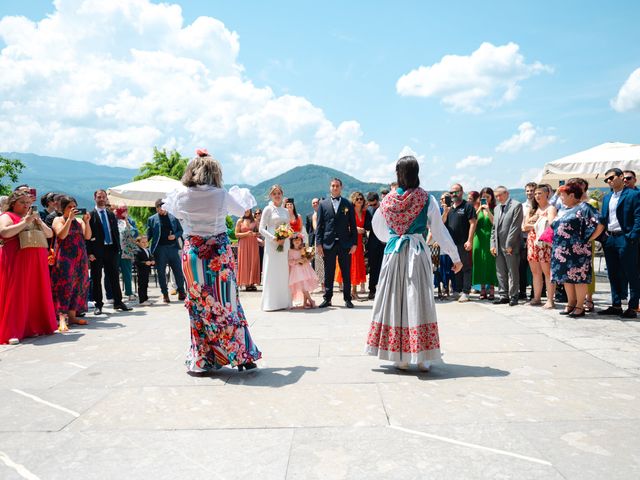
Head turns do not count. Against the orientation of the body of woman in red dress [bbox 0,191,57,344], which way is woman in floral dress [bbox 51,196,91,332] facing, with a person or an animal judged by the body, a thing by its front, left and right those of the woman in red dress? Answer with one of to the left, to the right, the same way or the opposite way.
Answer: the same way

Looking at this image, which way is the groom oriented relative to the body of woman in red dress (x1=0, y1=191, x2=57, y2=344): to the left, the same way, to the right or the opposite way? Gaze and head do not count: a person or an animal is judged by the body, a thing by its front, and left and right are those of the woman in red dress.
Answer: to the right

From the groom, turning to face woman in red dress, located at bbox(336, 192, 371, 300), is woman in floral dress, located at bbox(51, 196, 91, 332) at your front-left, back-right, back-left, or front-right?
back-left

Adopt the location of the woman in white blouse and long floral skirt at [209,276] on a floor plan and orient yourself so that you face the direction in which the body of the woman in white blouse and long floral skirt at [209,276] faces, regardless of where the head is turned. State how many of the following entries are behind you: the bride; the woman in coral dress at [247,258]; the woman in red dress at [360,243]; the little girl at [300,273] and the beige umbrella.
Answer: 0

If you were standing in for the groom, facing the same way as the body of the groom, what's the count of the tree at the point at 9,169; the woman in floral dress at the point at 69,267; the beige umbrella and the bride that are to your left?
0

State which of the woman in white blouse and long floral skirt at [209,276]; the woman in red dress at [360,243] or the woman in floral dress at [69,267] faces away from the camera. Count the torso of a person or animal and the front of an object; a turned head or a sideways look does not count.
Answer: the woman in white blouse and long floral skirt

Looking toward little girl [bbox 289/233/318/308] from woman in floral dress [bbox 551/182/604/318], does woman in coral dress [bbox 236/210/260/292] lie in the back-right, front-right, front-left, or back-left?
front-right

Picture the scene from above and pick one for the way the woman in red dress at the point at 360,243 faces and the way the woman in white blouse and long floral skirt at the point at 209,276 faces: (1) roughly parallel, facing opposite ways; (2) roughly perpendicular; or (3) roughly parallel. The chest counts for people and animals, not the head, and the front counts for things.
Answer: roughly parallel, facing opposite ways

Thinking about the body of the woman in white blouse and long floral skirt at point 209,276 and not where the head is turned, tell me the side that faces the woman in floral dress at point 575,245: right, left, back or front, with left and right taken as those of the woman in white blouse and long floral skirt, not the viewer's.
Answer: right

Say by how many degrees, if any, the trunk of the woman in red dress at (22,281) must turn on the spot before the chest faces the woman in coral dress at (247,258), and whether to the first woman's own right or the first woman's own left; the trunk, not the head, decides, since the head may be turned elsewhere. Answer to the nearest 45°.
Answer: approximately 90° to the first woman's own left

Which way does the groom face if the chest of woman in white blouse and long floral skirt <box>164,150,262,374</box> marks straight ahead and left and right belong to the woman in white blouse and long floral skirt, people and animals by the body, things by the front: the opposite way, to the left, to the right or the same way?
the opposite way

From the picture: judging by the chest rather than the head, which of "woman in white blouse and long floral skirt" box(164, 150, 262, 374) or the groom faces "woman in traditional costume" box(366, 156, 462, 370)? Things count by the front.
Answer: the groom

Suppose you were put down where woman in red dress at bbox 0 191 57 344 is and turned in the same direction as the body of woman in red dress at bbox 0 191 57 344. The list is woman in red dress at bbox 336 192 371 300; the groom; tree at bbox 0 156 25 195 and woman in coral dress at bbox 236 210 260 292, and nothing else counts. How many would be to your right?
0

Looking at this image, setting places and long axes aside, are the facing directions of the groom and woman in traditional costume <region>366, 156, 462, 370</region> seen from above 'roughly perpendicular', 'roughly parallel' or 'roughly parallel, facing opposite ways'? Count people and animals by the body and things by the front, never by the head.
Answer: roughly parallel, facing opposite ways

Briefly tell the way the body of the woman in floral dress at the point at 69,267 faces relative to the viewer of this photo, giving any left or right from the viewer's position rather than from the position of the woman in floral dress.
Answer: facing the viewer and to the right of the viewer

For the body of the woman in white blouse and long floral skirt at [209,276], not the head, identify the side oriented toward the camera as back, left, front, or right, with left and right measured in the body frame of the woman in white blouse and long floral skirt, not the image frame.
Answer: back

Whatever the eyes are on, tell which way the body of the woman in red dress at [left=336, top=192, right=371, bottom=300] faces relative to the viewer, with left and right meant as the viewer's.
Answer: facing the viewer

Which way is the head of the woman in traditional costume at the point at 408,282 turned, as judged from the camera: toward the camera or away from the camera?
away from the camera

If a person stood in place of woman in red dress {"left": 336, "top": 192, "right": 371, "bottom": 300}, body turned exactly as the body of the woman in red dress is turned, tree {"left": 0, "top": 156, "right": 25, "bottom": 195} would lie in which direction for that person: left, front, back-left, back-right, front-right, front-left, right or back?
back-right

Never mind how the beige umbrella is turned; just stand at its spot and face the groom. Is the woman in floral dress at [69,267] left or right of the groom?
right
